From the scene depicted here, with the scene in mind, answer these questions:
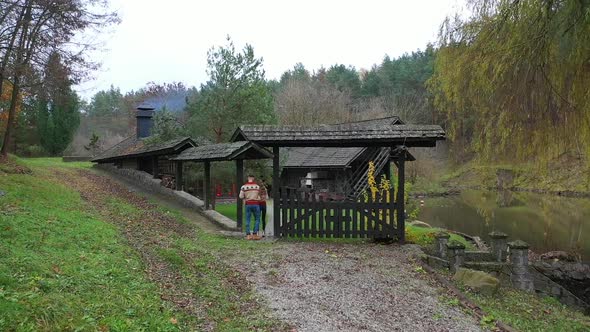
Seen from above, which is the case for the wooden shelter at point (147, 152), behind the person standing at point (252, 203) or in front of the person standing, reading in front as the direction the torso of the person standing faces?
behind

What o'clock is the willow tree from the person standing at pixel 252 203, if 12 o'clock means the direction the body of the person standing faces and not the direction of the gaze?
The willow tree is roughly at 2 o'clock from the person standing.

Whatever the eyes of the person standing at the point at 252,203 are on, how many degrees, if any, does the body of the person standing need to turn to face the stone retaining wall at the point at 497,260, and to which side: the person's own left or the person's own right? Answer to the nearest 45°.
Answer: approximately 135° to the person's own right
